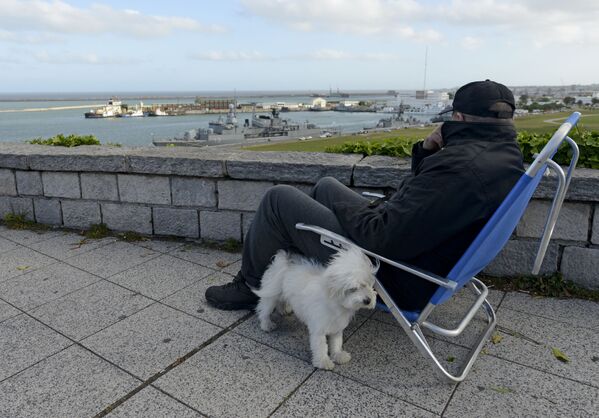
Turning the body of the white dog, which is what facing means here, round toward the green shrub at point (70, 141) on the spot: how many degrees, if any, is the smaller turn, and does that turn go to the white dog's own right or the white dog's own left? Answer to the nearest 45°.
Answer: approximately 180°

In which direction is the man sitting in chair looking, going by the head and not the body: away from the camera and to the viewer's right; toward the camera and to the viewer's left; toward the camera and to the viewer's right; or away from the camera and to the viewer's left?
away from the camera and to the viewer's left

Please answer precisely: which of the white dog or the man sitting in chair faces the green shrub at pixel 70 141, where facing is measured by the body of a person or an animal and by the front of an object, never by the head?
the man sitting in chair

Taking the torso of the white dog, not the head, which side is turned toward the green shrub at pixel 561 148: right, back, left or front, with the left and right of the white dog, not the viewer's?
left

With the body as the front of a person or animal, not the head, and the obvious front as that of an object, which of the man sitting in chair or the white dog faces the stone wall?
the man sitting in chair

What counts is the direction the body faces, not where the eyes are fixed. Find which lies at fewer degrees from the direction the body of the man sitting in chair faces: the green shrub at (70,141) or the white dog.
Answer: the green shrub

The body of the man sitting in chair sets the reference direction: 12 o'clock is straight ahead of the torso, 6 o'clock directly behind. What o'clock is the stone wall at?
The stone wall is roughly at 12 o'clock from the man sitting in chair.

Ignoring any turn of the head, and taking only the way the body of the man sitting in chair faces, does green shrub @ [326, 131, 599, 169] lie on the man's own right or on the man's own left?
on the man's own right

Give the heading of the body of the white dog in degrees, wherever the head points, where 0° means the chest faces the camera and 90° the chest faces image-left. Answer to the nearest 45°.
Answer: approximately 315°

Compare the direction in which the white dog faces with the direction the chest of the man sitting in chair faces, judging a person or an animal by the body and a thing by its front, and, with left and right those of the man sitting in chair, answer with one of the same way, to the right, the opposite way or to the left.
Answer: the opposite way

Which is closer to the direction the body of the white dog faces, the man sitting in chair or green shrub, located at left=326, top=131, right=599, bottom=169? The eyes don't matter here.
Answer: the man sitting in chair

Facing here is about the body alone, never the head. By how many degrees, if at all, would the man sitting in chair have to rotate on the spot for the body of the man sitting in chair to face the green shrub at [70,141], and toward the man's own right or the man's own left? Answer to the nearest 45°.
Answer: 0° — they already face it

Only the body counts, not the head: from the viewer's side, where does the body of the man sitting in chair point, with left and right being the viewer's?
facing away from the viewer and to the left of the viewer
